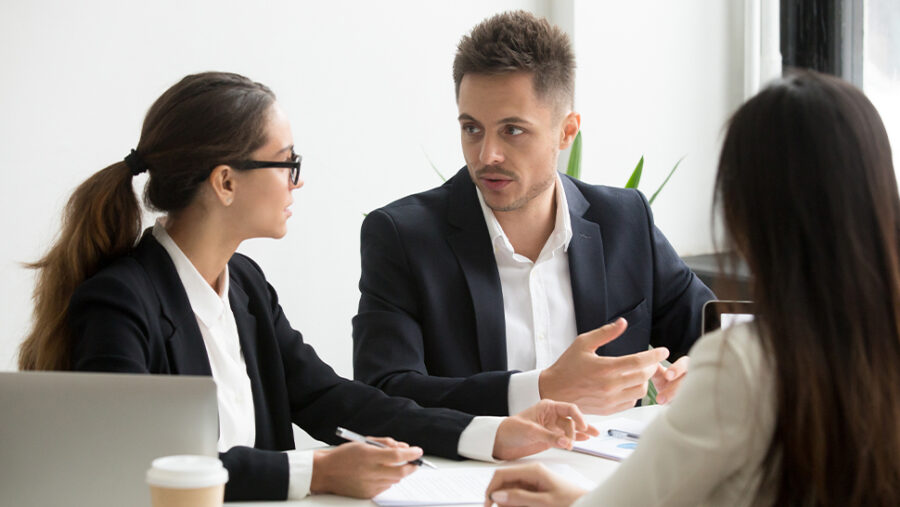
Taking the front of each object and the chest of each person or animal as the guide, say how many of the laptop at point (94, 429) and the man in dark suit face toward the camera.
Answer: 1

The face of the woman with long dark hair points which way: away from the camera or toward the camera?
away from the camera

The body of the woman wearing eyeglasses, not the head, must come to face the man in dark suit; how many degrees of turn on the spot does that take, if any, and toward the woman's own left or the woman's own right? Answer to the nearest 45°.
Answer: approximately 90° to the woman's own left

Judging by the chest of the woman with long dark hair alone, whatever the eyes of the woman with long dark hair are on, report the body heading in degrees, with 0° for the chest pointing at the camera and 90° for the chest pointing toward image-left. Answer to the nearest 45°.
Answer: approximately 135°

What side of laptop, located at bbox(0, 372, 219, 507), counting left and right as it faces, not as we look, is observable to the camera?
back

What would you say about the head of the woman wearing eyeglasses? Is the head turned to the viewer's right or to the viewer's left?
to the viewer's right

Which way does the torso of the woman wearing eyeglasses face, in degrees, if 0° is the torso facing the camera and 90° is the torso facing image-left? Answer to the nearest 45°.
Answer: approximately 315°

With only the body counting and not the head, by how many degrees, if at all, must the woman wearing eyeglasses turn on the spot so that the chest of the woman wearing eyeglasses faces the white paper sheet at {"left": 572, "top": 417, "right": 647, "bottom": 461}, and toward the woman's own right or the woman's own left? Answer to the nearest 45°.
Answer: approximately 45° to the woman's own left

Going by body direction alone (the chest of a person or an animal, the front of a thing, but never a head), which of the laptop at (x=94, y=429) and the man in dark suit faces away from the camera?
the laptop

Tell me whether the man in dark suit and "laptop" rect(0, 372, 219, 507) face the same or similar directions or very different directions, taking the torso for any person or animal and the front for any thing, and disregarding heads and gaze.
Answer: very different directions

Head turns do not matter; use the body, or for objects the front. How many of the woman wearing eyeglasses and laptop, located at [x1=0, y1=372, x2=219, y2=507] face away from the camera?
1

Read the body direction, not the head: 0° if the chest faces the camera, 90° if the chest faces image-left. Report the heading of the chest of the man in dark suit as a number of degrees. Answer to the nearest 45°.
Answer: approximately 0°

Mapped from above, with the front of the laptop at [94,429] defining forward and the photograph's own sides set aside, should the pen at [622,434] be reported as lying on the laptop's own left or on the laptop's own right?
on the laptop's own right
